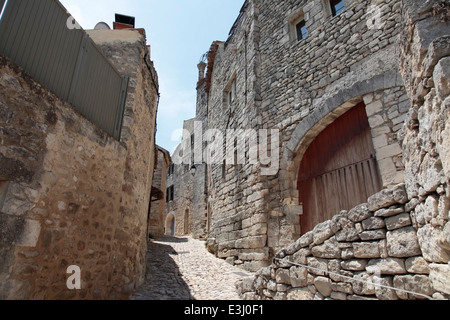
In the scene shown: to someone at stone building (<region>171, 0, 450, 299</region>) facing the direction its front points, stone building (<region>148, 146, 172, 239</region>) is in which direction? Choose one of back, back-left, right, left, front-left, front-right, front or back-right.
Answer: right
